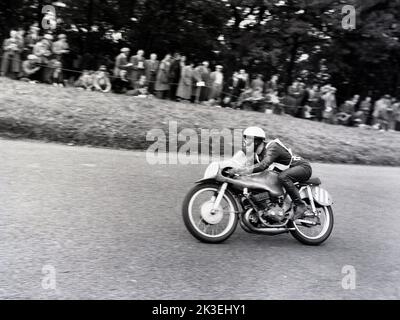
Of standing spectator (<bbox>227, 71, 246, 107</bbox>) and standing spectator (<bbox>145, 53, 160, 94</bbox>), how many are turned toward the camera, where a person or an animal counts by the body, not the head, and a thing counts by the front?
2

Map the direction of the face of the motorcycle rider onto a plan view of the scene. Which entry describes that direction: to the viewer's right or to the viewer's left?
to the viewer's left

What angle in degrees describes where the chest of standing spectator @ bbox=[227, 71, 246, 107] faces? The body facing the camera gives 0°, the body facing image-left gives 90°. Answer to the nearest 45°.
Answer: approximately 0°

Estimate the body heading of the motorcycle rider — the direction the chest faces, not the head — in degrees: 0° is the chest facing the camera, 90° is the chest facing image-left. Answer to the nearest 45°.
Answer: approximately 90°

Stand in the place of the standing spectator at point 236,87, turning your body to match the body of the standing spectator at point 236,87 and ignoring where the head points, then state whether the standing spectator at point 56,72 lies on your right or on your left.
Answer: on your right

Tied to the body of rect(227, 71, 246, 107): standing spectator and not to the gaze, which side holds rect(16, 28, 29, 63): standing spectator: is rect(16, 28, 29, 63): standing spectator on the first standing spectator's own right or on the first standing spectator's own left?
on the first standing spectator's own right
